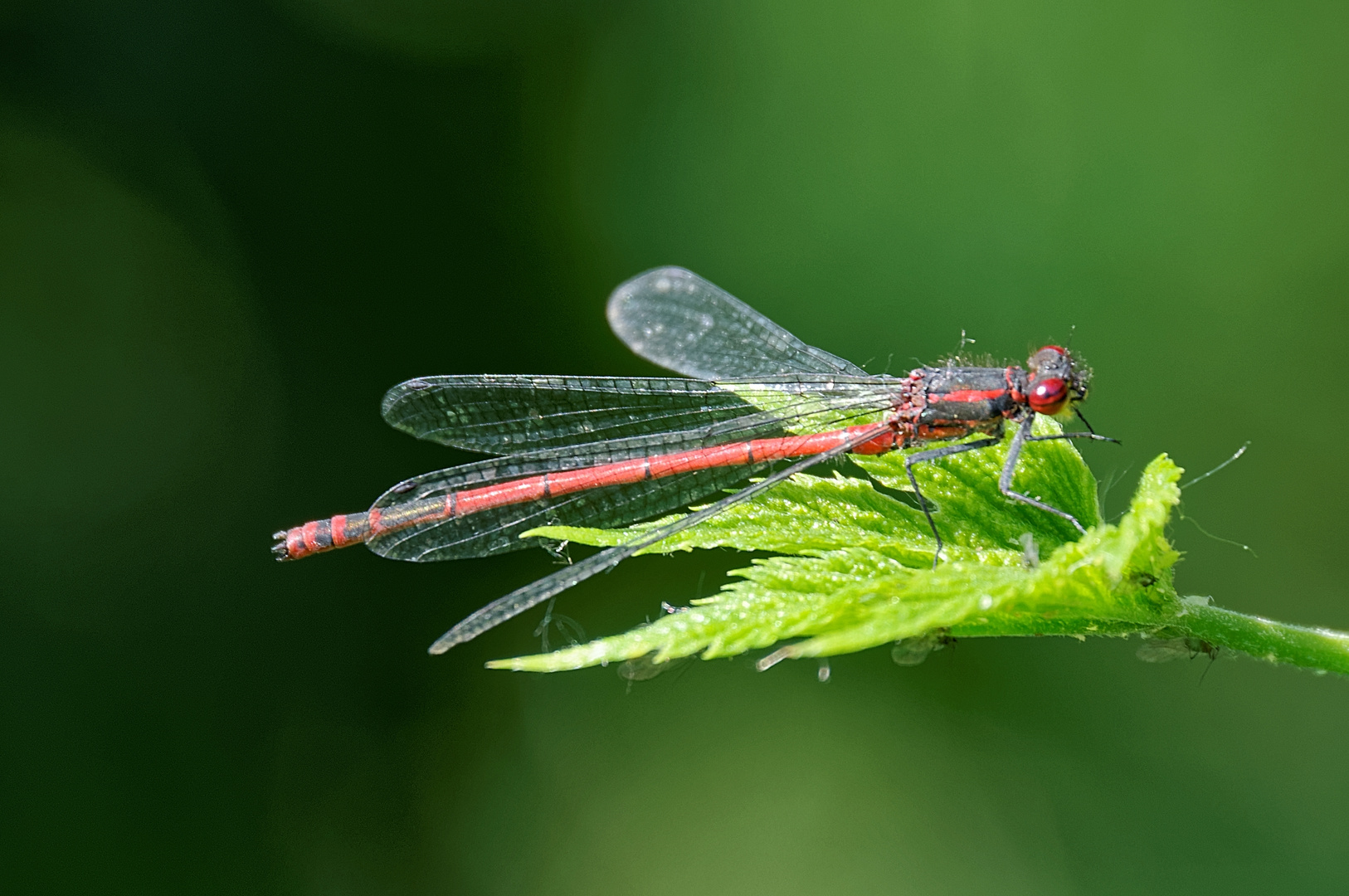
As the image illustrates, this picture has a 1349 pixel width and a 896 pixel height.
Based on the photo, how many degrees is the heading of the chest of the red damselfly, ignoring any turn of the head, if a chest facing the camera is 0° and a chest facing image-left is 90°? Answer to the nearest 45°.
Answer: approximately 270°
